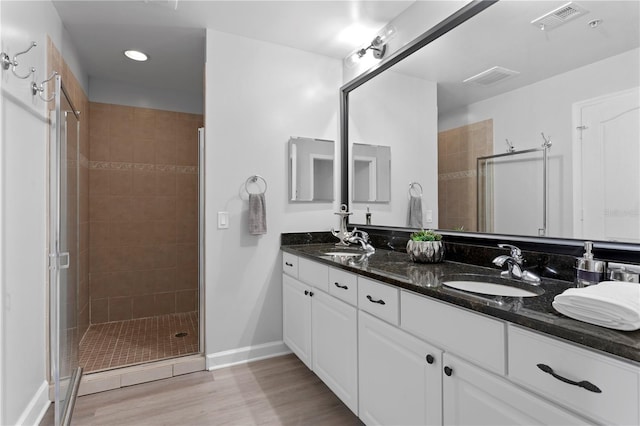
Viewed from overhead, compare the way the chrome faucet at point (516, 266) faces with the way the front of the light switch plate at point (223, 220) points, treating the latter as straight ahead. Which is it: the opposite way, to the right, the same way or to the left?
to the right

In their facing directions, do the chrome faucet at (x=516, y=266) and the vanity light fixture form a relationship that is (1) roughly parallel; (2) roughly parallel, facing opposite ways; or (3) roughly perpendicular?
roughly parallel

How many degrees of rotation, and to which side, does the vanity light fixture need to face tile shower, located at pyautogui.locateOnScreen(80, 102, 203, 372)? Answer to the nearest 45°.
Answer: approximately 45° to its right

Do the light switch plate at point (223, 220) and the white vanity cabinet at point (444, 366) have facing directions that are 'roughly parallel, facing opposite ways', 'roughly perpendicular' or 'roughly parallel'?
roughly perpendicular

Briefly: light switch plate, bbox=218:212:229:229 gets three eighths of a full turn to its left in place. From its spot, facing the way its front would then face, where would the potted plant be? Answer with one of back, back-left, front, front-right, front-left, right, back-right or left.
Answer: right

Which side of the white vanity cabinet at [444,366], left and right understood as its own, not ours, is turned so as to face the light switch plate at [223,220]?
right

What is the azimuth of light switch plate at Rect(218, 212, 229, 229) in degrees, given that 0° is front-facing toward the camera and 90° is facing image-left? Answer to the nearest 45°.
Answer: approximately 0°

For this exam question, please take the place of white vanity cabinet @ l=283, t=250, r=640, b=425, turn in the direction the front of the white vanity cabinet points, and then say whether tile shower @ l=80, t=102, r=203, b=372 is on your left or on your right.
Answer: on your right

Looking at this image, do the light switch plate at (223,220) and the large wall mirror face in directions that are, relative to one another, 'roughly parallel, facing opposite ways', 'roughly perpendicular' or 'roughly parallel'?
roughly perpendicular

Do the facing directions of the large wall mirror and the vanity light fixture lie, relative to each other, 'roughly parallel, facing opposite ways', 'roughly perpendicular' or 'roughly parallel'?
roughly parallel

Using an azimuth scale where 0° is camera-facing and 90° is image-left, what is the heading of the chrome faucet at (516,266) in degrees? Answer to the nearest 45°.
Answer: approximately 45°
